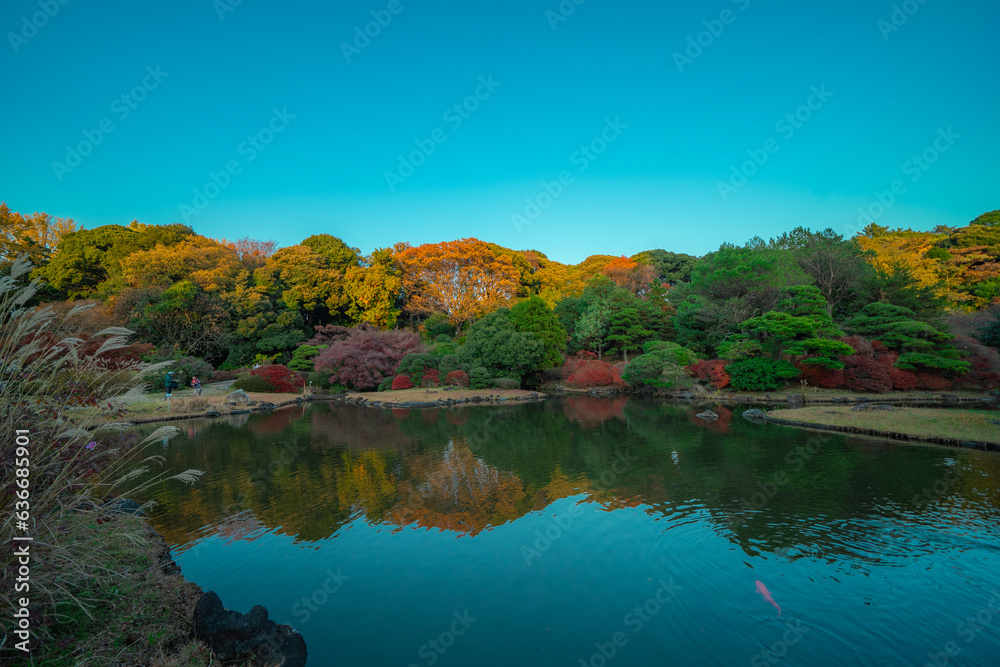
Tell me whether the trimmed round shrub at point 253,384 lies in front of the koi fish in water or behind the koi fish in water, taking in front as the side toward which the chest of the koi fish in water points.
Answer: in front

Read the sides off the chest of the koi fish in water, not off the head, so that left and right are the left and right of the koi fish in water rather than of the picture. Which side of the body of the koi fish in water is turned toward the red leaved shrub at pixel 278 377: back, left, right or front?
front

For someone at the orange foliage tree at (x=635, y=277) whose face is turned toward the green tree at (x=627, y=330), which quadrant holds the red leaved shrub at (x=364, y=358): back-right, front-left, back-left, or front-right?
front-right

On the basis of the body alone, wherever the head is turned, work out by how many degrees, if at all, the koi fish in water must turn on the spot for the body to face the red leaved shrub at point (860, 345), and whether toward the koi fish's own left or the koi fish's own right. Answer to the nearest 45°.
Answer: approximately 45° to the koi fish's own right

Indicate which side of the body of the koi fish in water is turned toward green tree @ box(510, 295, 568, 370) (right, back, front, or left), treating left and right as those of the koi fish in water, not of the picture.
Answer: front

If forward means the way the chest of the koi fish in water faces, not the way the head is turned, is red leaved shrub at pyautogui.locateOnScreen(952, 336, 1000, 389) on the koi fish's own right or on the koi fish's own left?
on the koi fish's own right

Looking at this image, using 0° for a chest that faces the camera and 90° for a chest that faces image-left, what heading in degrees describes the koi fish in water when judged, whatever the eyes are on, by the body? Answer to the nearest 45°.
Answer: approximately 135°

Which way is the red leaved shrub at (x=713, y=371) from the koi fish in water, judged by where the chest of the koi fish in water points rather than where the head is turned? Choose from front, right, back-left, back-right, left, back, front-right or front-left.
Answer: front-right

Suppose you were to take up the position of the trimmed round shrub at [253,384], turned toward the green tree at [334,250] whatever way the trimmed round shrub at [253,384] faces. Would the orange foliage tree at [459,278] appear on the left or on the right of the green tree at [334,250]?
right

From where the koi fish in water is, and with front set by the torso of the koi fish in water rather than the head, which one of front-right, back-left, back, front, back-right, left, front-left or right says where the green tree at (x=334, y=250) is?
front

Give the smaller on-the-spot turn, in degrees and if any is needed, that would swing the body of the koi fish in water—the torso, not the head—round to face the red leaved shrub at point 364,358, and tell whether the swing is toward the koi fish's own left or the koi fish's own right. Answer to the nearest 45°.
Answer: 0° — it already faces it

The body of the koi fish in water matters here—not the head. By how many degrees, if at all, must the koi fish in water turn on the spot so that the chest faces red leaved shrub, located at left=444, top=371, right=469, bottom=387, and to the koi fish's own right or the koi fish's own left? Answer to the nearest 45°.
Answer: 0° — it already faces it

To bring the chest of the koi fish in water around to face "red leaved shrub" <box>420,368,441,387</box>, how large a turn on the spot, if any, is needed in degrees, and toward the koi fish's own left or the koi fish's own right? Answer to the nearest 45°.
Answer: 0° — it already faces it

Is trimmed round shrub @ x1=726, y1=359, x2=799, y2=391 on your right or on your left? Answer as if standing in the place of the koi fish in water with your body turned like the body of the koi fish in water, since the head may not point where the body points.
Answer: on your right

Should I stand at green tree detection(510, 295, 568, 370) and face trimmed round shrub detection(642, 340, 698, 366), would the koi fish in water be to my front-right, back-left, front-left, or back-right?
front-right

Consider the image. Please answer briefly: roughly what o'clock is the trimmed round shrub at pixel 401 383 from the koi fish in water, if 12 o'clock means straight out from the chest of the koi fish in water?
The trimmed round shrub is roughly at 12 o'clock from the koi fish in water.

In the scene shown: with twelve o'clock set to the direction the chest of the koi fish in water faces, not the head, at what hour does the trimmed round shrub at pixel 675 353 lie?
The trimmed round shrub is roughly at 1 o'clock from the koi fish in water.

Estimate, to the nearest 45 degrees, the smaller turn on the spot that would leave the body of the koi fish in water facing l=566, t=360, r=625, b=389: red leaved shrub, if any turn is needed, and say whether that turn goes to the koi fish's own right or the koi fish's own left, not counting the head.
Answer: approximately 45° to the koi fish's own right
